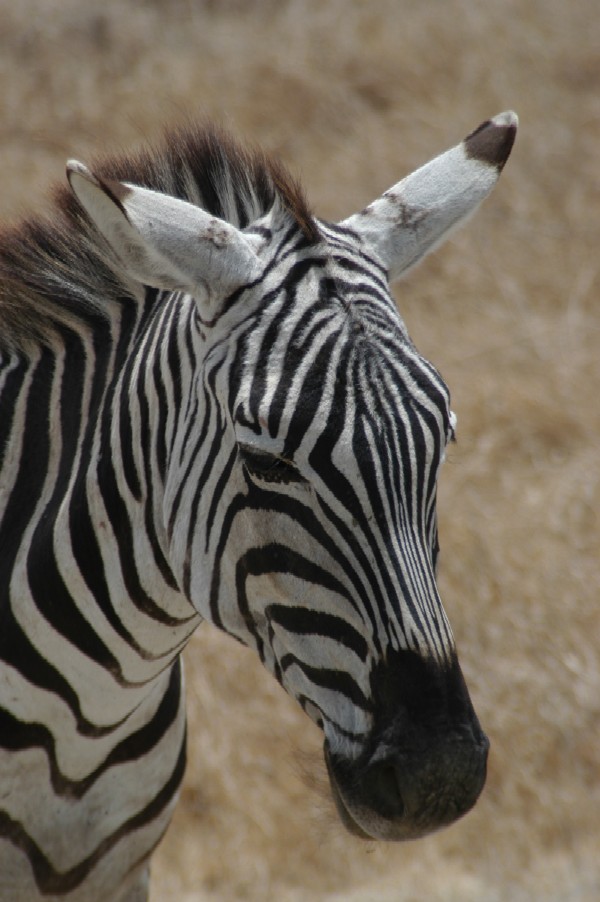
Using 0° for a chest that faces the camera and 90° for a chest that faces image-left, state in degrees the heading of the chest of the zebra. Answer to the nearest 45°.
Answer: approximately 315°
